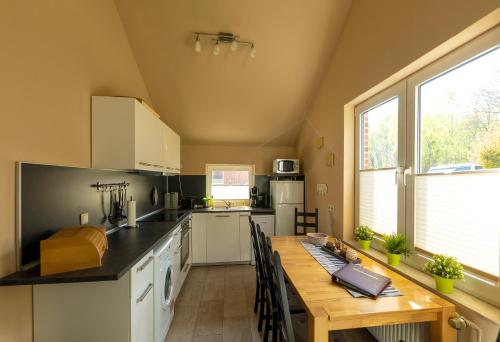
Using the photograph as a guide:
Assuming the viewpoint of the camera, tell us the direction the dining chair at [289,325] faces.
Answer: facing to the right of the viewer

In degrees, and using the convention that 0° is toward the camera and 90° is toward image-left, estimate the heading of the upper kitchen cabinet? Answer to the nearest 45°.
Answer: approximately 270°

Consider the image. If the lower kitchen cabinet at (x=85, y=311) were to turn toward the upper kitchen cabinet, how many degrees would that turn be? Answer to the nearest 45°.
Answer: approximately 90° to its left

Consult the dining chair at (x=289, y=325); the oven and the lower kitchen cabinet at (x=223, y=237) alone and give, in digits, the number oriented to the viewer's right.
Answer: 2

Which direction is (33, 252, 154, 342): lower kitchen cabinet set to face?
to the viewer's right

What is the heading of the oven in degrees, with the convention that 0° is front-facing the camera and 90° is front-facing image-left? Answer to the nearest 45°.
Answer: approximately 270°

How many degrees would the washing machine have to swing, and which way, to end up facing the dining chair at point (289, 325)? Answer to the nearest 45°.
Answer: approximately 45° to its right

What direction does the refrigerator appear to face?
toward the camera

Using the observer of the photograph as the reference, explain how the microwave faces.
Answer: facing the viewer

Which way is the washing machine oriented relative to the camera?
to the viewer's right

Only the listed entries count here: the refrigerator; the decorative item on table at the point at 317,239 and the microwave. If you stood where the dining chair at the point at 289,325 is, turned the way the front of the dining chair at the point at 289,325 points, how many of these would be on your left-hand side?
3

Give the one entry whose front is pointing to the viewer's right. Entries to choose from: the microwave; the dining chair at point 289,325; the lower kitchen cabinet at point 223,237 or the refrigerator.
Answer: the dining chair

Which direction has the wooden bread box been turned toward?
to the viewer's right

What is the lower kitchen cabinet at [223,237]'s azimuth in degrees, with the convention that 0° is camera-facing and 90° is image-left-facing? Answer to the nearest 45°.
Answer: approximately 0°
